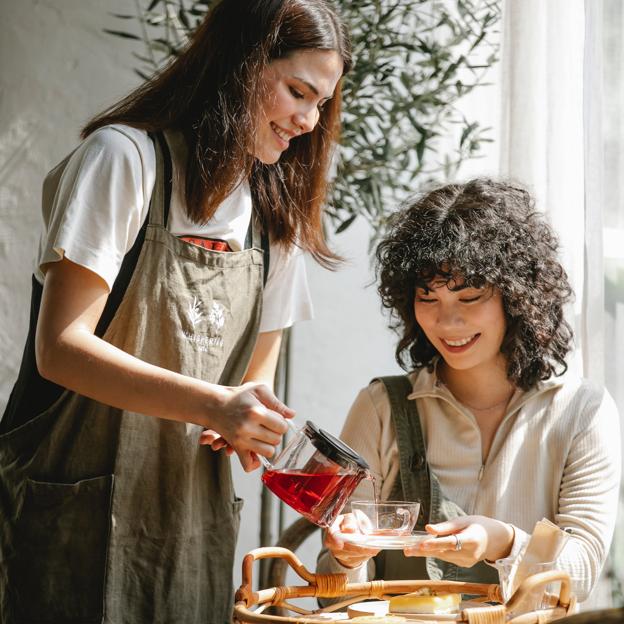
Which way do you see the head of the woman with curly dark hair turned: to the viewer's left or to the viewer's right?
to the viewer's left

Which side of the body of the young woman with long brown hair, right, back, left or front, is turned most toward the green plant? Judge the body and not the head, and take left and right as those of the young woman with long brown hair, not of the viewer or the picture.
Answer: left

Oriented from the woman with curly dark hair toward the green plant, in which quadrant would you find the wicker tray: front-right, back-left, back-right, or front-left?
back-left

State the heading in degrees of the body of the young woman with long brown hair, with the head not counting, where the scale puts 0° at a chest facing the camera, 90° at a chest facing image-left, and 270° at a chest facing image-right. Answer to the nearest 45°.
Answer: approximately 315°

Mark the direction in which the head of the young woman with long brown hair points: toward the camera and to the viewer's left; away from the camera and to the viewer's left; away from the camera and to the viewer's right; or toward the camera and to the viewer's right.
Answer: toward the camera and to the viewer's right
